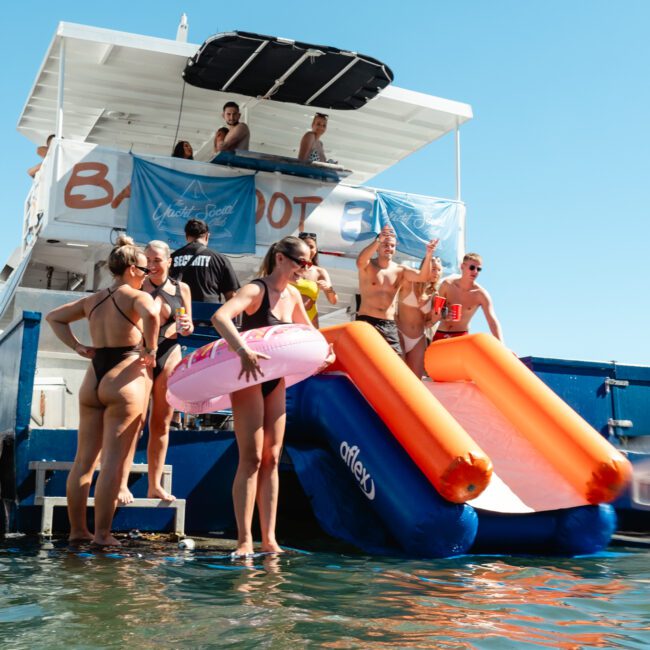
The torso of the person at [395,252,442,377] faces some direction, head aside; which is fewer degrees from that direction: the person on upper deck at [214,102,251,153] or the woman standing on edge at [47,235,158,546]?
the woman standing on edge

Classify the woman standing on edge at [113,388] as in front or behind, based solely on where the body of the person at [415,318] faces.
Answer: in front

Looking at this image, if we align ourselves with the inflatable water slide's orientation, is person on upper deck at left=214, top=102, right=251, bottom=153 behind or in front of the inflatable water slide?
behind

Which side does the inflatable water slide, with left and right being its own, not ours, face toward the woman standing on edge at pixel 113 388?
right

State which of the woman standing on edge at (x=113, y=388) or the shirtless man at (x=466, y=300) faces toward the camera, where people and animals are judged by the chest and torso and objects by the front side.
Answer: the shirtless man

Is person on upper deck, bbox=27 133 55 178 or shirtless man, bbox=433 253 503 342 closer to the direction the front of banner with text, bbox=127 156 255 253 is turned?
the shirtless man

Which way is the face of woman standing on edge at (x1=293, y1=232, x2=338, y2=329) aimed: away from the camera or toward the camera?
toward the camera

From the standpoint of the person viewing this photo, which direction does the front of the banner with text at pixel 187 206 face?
facing the viewer

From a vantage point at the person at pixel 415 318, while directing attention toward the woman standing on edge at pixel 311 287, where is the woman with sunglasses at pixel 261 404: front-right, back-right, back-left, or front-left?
front-left

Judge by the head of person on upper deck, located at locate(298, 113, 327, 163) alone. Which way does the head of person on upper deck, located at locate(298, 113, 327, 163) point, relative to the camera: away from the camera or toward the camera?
toward the camera

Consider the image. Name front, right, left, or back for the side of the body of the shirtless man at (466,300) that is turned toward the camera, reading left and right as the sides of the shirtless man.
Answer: front

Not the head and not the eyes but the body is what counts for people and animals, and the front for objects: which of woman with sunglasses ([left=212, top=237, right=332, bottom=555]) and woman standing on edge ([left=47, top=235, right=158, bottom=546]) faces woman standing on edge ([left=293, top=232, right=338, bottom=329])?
woman standing on edge ([left=47, top=235, right=158, bottom=546])

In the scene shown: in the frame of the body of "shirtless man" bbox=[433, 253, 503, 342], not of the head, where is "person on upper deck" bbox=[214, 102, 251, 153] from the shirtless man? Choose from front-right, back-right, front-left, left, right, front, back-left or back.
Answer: back-right

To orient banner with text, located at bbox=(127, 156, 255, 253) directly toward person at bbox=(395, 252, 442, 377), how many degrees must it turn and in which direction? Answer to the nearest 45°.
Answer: approximately 45° to its left

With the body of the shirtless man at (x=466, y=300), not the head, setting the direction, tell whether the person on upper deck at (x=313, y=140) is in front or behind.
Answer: behind

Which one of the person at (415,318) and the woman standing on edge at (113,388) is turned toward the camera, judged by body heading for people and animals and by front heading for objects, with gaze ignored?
the person

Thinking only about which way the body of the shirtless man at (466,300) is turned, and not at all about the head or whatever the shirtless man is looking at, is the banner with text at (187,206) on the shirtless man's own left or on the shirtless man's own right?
on the shirtless man's own right
